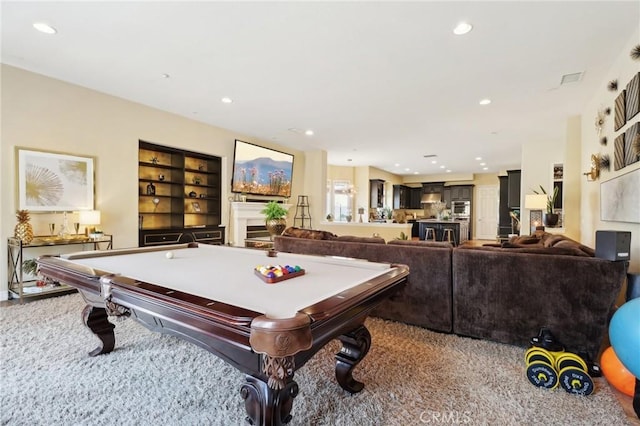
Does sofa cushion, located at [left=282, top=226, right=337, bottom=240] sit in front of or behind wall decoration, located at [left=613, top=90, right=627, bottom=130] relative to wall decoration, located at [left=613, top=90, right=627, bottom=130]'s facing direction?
in front

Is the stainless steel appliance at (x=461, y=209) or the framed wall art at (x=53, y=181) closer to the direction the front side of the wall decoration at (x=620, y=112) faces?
the framed wall art

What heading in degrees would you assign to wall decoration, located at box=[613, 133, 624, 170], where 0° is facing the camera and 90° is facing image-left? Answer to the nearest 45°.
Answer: approximately 45°

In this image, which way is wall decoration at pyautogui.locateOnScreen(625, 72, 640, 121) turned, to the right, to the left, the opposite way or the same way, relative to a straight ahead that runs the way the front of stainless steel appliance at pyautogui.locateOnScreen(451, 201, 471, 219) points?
to the right

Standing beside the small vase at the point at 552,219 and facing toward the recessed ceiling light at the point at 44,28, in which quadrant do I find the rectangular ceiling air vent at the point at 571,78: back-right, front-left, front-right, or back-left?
front-left

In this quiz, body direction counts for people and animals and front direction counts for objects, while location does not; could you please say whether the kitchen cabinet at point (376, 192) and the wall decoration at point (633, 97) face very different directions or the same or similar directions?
very different directions

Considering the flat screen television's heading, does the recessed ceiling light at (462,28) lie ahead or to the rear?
ahead

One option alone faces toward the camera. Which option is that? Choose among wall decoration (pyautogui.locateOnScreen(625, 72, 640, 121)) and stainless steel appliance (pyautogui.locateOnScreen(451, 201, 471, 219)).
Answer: the stainless steel appliance

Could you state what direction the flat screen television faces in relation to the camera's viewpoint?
facing the viewer and to the right of the viewer

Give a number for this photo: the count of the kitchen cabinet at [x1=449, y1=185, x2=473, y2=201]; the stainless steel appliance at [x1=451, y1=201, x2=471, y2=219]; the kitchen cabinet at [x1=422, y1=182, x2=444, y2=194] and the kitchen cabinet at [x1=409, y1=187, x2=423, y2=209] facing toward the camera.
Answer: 4

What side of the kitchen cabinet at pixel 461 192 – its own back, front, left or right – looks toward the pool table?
front

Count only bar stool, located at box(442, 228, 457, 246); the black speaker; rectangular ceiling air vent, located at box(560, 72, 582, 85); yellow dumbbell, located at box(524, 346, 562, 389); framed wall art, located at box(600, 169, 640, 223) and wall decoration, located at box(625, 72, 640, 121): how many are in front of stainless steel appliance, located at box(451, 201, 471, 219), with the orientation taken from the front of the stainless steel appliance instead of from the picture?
6

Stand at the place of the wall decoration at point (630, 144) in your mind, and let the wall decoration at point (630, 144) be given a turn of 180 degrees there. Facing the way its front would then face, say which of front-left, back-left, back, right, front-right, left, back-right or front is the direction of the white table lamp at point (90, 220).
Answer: back

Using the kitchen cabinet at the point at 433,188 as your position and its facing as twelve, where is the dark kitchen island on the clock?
The dark kitchen island is roughly at 12 o'clock from the kitchen cabinet.

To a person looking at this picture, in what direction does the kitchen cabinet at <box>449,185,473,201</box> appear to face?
facing the viewer

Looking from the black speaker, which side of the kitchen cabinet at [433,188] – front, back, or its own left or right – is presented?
front

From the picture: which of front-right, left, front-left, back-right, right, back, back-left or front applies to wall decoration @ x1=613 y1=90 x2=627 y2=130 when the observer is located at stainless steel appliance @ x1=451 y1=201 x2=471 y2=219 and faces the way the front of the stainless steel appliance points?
front

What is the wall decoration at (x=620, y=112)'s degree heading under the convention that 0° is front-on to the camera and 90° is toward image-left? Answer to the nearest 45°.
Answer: approximately 45°

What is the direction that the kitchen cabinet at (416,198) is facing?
toward the camera
